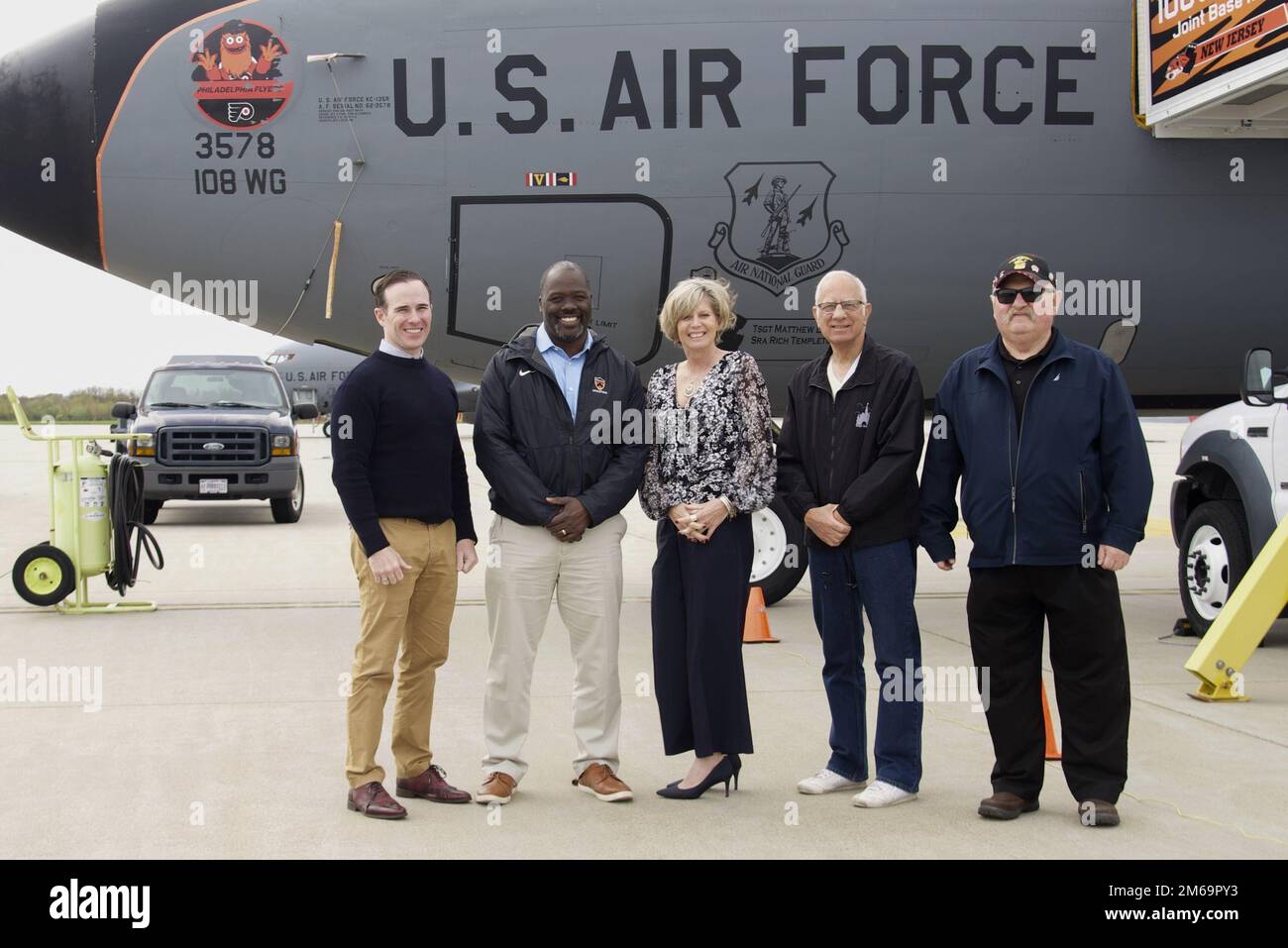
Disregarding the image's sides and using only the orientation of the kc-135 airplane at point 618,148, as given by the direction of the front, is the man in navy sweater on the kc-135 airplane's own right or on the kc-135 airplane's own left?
on the kc-135 airplane's own left

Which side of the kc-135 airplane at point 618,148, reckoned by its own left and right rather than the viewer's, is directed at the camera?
left

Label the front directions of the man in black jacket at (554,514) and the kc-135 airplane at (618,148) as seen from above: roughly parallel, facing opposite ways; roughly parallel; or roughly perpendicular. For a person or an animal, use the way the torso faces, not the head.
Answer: roughly perpendicular

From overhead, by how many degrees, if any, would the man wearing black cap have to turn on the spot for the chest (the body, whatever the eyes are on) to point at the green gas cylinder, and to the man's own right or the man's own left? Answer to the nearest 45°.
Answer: approximately 135° to the man's own right

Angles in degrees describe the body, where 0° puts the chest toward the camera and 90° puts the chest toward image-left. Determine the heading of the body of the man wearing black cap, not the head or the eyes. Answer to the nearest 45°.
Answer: approximately 0°

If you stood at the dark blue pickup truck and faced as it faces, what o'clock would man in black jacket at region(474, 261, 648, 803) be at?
The man in black jacket is roughly at 12 o'clock from the dark blue pickup truck.

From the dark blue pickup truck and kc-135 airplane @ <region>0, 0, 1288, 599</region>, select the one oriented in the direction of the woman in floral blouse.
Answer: the dark blue pickup truck
